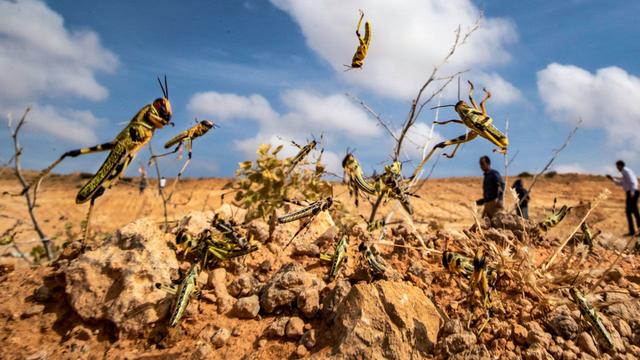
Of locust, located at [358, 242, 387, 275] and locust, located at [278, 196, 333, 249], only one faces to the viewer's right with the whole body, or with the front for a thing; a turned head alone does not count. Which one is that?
locust, located at [278, 196, 333, 249]

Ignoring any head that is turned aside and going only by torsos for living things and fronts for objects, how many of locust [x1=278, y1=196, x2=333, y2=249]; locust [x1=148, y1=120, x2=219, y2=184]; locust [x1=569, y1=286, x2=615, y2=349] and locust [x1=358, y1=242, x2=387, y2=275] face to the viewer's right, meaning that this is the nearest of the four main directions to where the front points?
2

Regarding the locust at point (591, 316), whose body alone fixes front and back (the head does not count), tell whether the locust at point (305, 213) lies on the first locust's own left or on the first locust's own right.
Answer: on the first locust's own left

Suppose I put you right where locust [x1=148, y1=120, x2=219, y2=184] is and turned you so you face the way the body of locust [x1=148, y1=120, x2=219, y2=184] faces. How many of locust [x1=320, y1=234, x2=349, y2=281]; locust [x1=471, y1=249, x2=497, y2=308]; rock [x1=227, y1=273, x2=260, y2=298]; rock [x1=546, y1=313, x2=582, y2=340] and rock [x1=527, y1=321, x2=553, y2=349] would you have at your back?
0

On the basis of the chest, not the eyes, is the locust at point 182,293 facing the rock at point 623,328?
no

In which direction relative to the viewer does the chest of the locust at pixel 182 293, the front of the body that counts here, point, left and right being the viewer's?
facing away from the viewer and to the right of the viewer

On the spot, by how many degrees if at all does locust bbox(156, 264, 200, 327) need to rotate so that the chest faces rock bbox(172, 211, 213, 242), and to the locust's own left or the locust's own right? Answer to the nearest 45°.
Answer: approximately 45° to the locust's own left

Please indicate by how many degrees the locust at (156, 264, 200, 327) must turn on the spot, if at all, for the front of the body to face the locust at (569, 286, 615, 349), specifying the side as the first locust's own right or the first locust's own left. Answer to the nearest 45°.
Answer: approximately 90° to the first locust's own right

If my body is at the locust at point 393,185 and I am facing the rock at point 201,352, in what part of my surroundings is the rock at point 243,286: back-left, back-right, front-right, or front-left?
front-right

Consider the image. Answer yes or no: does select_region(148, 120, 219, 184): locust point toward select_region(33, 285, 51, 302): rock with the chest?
no

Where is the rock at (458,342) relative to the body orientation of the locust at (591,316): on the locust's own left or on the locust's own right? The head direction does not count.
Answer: on the locust's own left

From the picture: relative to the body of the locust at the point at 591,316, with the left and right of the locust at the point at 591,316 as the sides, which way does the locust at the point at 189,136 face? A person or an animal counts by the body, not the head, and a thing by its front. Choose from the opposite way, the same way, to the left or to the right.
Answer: to the right

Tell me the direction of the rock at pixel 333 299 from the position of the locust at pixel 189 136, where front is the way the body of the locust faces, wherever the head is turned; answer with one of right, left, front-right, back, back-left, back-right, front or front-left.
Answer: front

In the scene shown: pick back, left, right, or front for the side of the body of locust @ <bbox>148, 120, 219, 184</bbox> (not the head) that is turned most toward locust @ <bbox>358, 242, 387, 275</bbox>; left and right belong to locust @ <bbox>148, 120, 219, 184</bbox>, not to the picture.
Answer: front

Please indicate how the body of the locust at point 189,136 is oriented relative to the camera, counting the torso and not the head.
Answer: to the viewer's right

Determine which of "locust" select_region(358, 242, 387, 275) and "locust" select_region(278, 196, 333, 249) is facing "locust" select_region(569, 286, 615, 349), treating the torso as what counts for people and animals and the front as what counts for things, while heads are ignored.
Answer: "locust" select_region(278, 196, 333, 249)

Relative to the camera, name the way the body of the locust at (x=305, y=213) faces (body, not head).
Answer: to the viewer's right

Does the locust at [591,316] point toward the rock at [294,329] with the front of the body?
no
